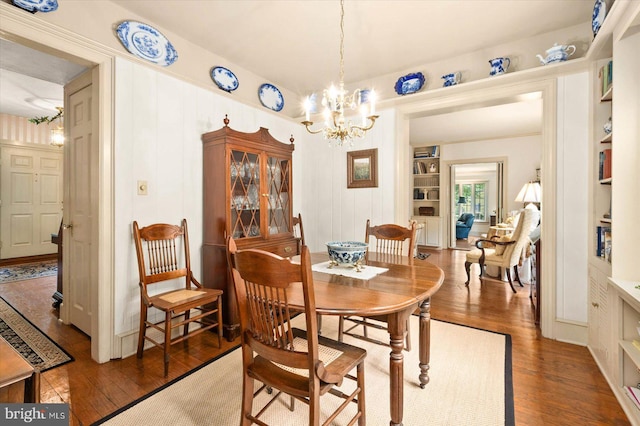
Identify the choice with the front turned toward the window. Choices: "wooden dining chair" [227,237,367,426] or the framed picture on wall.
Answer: the wooden dining chair

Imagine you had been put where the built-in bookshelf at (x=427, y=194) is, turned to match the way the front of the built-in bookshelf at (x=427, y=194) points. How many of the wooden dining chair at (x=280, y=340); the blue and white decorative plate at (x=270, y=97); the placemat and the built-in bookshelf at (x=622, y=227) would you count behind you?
0

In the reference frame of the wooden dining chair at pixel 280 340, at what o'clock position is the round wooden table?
The round wooden table is roughly at 1 o'clock from the wooden dining chair.

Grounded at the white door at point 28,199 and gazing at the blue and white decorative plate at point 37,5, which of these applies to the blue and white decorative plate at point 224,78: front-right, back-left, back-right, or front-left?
front-left

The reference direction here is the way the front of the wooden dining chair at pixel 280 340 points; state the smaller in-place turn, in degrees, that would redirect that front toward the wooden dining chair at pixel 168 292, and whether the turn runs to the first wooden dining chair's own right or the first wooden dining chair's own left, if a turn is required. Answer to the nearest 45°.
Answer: approximately 90° to the first wooden dining chair's own left

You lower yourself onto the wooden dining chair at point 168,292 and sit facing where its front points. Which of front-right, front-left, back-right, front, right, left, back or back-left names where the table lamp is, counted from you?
front-left

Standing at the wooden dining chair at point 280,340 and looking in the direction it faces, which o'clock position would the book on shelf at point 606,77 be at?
The book on shelf is roughly at 1 o'clock from the wooden dining chair.

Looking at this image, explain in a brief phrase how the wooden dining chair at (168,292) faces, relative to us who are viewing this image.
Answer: facing the viewer and to the right of the viewer

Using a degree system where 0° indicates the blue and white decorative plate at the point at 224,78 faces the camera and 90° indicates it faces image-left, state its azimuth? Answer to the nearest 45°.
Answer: approximately 315°

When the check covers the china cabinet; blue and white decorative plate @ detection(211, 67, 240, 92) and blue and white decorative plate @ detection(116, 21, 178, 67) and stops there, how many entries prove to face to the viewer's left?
0

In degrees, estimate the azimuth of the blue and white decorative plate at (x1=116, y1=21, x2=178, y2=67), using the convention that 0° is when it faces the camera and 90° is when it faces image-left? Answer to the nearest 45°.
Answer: approximately 315°

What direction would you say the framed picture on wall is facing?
toward the camera

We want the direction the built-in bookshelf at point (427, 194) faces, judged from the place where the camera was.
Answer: facing the viewer

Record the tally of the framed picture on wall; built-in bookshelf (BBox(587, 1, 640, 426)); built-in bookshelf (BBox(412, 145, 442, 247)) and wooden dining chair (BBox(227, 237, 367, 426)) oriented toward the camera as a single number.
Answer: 2

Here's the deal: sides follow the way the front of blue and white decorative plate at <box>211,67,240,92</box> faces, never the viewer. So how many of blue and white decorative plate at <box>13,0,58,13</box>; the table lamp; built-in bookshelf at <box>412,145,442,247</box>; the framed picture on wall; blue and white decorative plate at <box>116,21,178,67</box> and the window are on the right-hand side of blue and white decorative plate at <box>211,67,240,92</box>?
2

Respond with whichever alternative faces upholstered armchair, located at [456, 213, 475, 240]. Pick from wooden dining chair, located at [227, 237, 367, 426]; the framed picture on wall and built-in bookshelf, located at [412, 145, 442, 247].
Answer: the wooden dining chair

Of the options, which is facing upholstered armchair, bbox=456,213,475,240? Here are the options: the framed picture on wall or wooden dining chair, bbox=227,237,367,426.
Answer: the wooden dining chair

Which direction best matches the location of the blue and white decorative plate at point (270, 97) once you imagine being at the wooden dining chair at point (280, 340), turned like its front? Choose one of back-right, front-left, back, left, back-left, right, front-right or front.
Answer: front-left

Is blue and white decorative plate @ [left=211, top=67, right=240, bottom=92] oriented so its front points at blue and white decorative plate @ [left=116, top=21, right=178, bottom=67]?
no
